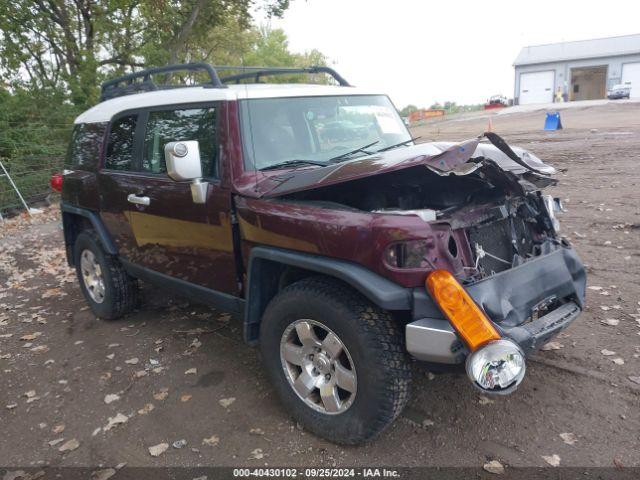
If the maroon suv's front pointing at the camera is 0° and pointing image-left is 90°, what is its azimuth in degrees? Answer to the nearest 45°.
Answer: approximately 315°

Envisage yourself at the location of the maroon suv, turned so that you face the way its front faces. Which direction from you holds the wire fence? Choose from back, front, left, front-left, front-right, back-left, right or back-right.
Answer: back
